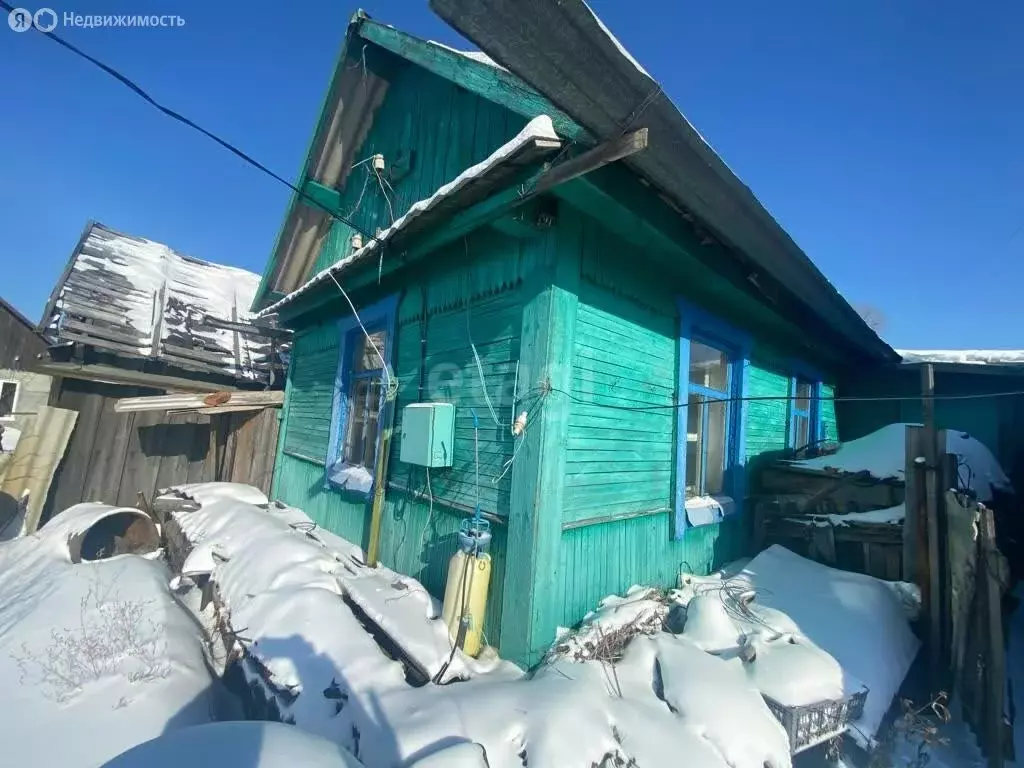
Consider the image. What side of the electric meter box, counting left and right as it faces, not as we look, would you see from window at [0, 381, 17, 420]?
right

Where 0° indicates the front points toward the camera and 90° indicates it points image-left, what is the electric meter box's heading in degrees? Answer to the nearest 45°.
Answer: approximately 45°

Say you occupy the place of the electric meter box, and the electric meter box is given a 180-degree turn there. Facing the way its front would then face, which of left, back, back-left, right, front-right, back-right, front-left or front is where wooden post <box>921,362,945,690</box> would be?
front-right

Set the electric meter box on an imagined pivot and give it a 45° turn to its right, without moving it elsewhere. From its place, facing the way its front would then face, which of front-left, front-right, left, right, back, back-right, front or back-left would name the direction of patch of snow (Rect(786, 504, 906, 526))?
back

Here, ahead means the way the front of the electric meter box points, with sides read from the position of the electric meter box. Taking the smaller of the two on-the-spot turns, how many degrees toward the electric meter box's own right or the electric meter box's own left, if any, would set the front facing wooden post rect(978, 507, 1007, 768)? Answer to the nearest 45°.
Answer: approximately 135° to the electric meter box's own left

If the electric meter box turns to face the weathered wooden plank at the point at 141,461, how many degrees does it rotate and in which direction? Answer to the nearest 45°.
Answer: approximately 90° to its right

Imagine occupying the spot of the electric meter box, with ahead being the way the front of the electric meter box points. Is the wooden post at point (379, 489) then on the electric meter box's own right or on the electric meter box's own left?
on the electric meter box's own right

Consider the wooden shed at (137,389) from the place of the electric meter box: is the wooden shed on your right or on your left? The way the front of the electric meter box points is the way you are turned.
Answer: on your right

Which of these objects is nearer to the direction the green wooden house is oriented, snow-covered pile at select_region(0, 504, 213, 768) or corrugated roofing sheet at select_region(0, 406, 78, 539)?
the snow-covered pile
